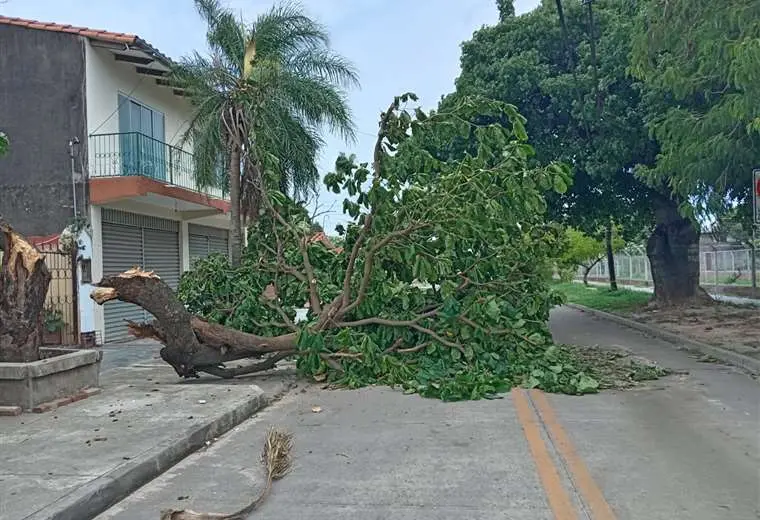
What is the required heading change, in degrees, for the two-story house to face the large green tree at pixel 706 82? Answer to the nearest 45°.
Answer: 0° — it already faces it

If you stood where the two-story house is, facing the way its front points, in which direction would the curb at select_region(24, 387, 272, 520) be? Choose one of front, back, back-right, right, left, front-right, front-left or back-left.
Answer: front-right

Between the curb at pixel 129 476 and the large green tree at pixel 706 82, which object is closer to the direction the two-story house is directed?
the large green tree

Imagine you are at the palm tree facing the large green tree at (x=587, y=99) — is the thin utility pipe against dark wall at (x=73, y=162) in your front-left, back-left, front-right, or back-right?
back-left

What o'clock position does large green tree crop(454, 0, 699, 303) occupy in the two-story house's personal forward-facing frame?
The large green tree is roughly at 11 o'clock from the two-story house.

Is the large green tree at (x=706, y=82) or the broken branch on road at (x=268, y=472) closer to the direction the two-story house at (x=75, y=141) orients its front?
the large green tree

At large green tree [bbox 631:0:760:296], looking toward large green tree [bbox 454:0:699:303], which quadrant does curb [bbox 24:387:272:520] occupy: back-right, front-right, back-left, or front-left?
back-left

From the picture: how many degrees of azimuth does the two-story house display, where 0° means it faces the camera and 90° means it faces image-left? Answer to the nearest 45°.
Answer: approximately 315°

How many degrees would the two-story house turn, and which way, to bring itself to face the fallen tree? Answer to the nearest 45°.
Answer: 0° — it already faces it
